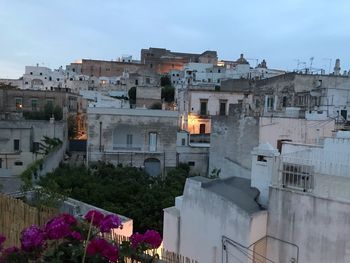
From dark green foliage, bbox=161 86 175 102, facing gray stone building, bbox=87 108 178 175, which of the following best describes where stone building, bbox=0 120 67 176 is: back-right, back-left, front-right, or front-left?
front-right

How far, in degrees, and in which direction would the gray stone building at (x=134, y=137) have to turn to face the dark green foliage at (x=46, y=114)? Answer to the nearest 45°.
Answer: approximately 135° to its right

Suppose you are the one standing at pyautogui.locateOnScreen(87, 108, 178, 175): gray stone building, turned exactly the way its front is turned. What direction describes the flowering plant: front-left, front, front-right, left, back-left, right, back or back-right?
front

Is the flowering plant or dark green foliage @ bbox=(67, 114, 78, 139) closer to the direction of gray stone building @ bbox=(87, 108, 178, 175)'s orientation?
the flowering plant

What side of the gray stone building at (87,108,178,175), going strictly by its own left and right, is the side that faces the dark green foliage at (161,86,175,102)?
back

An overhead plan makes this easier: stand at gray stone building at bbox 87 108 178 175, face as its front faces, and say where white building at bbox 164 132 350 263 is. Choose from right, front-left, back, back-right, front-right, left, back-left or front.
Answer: front

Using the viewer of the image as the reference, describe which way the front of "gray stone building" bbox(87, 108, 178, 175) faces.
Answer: facing the viewer

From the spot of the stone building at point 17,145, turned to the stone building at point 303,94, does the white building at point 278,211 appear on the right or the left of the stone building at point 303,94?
right

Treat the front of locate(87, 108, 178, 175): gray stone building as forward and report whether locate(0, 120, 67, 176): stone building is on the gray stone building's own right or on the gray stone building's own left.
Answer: on the gray stone building's own right

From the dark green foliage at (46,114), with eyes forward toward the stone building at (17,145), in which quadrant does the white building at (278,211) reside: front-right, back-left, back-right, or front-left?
front-left

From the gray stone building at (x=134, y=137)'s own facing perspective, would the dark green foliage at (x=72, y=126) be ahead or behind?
behind

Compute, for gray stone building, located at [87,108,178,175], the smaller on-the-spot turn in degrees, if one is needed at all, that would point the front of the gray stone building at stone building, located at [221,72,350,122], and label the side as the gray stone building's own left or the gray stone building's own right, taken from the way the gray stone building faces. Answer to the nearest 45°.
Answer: approximately 90° to the gray stone building's own left

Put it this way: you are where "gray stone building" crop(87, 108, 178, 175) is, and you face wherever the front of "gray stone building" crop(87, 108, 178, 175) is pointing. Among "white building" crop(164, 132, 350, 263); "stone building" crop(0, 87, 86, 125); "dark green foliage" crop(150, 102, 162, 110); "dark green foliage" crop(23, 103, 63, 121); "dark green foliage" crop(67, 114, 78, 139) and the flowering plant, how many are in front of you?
2

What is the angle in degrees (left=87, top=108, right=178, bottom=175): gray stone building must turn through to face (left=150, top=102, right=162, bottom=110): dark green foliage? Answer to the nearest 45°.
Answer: approximately 180°

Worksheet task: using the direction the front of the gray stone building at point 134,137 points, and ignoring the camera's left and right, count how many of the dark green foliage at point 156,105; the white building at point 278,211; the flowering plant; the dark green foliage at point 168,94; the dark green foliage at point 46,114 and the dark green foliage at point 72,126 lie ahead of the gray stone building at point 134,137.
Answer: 2
